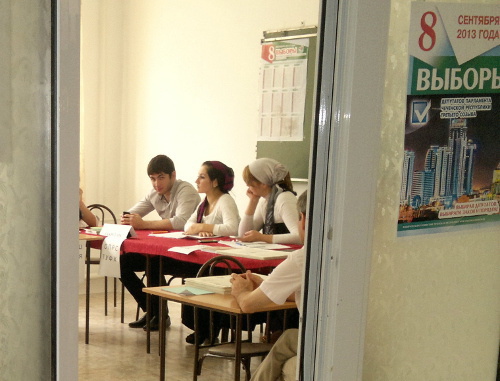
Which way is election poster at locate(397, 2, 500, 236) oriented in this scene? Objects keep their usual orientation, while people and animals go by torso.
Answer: toward the camera

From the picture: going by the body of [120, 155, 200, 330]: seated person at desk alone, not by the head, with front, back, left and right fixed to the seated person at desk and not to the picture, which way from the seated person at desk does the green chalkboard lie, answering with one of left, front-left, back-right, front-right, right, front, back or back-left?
back-left

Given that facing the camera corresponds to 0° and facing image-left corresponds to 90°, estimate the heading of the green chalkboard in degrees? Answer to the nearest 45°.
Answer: approximately 45°

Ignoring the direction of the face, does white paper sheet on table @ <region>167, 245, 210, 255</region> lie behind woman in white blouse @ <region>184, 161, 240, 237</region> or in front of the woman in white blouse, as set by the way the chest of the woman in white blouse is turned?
in front

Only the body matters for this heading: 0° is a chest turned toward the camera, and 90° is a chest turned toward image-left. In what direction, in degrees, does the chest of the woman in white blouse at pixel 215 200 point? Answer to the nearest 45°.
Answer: approximately 45°

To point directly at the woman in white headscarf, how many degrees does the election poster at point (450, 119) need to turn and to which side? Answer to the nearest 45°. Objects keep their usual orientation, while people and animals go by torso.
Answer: approximately 135° to its right

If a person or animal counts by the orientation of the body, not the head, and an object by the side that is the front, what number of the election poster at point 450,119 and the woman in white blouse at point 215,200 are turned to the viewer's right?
0

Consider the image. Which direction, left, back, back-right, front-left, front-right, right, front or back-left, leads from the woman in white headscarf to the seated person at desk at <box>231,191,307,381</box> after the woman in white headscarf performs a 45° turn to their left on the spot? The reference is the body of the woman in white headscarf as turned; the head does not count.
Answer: front

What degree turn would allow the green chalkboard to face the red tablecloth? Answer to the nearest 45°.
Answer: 0° — it already faces it

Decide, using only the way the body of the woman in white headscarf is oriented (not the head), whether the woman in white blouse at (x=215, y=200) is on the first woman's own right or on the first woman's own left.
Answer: on the first woman's own right

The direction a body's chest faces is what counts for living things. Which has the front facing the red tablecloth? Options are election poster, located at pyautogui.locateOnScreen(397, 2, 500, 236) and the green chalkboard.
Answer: the green chalkboard

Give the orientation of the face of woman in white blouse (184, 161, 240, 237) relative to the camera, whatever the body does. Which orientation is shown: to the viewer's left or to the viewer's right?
to the viewer's left

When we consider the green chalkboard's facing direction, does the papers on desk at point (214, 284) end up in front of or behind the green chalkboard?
in front
